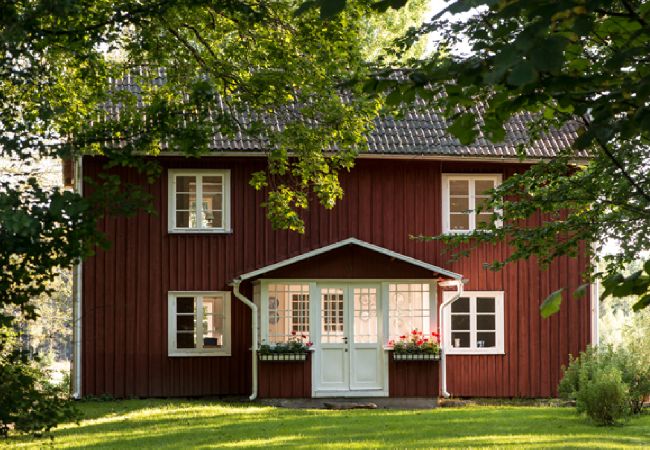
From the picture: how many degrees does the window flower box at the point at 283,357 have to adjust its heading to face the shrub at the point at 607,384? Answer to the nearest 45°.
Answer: approximately 45° to its left

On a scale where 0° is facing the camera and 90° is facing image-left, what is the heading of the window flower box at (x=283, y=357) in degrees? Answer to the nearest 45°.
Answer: approximately 0°

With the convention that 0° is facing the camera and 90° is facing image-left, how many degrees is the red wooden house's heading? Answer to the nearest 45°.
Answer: approximately 0°

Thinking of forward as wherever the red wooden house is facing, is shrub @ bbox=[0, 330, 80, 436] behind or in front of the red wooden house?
in front

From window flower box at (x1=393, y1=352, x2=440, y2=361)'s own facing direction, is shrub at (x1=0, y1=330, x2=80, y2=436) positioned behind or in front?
in front

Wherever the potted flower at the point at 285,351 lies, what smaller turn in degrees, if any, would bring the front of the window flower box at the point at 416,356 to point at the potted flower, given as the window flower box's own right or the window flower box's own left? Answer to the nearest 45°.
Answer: approximately 90° to the window flower box's own right

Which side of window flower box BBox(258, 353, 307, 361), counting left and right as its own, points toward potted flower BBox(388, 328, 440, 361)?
left

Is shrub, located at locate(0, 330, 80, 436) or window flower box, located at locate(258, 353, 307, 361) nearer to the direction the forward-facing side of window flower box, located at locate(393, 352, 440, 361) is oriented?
the shrub
